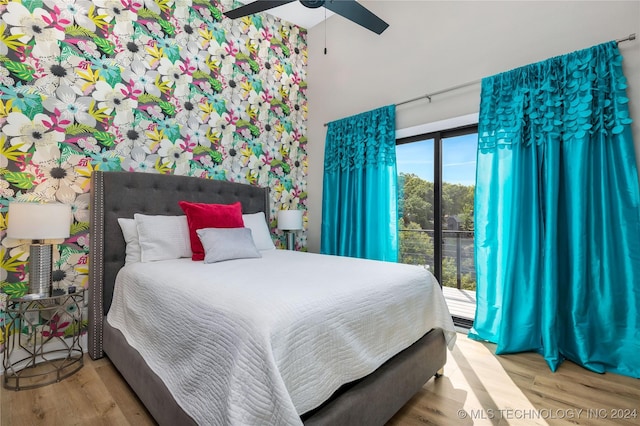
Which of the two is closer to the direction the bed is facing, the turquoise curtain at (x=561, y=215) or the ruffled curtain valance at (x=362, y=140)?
the turquoise curtain

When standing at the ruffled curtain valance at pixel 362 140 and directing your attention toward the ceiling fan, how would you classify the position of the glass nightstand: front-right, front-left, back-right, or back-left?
front-right

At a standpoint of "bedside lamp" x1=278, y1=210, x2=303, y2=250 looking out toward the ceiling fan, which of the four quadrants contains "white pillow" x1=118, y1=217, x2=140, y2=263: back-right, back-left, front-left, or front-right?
front-right

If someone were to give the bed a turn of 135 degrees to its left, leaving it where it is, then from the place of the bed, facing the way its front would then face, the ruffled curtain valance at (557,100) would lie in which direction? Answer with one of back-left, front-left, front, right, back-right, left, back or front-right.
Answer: right

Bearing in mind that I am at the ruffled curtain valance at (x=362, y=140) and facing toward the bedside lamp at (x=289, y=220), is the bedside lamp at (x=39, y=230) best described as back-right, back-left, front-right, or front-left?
front-left

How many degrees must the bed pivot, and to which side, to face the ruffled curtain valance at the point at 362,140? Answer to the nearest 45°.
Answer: approximately 90° to its left

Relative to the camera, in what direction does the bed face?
facing the viewer and to the right of the viewer

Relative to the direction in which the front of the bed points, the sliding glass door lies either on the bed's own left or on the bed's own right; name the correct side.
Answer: on the bed's own left

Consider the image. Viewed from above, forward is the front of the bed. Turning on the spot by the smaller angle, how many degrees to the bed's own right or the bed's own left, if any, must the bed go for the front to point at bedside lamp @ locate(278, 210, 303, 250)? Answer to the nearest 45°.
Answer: approximately 90° to the bed's own left

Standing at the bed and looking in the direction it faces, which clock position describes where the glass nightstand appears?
The glass nightstand is roughly at 5 o'clock from the bed.

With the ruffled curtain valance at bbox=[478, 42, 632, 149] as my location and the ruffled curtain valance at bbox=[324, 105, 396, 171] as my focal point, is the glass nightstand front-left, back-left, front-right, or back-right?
front-left

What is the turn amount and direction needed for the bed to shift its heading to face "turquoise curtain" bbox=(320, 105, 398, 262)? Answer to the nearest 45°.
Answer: approximately 90° to its left
